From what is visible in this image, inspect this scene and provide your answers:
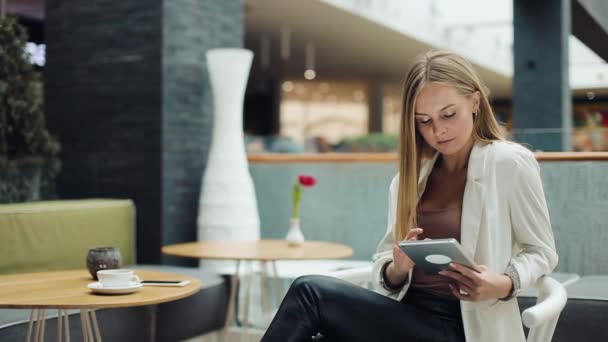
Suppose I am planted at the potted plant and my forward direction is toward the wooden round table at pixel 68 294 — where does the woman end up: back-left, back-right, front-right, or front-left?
front-left

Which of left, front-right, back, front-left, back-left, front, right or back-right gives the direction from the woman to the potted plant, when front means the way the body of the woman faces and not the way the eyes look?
right

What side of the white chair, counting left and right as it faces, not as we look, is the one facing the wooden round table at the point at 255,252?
right

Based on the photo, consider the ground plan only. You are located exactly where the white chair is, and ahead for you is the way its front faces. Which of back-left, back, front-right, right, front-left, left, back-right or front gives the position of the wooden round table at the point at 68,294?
front-right

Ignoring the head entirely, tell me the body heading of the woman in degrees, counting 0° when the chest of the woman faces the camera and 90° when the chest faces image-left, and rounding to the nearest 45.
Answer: approximately 45°

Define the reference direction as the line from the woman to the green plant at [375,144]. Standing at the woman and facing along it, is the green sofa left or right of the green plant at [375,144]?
left

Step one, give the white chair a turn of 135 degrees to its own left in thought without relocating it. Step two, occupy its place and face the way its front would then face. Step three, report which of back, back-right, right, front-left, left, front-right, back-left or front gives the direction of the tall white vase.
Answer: back-left

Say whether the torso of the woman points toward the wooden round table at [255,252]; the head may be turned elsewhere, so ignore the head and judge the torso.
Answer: no

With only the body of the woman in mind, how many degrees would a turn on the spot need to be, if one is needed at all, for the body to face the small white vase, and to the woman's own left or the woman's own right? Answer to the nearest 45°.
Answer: approximately 90° to the woman's own right

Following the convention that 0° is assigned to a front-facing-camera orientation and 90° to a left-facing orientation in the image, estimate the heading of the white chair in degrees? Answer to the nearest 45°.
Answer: approximately 45°

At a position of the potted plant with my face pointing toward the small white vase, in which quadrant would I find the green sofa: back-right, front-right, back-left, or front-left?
front-right

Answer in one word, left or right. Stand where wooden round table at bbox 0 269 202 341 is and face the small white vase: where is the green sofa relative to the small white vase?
left

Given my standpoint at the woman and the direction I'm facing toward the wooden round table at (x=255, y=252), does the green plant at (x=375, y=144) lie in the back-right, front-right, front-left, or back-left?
front-right

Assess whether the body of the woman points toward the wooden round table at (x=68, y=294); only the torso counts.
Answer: no

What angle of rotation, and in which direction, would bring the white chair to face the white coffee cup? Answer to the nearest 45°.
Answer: approximately 45° to its right

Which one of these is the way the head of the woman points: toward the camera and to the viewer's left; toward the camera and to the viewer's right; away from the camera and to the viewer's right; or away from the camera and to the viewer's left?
toward the camera and to the viewer's left

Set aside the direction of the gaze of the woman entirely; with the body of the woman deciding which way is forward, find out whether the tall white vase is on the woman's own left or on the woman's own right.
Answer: on the woman's own right

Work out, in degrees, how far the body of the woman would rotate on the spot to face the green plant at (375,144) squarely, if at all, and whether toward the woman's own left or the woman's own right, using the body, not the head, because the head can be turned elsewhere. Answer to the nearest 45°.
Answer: approximately 135° to the woman's own right
